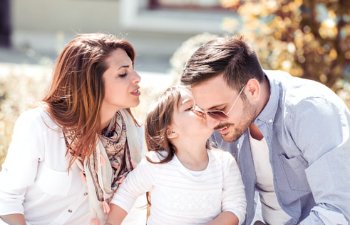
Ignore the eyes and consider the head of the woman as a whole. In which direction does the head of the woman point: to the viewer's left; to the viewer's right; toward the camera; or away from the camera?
to the viewer's right

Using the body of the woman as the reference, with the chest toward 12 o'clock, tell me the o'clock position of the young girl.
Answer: The young girl is roughly at 11 o'clock from the woman.

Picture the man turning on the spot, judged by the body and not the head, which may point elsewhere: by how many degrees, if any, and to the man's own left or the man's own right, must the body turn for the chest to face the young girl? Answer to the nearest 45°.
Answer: approximately 45° to the man's own right

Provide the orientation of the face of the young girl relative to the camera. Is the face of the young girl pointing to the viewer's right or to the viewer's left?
to the viewer's right

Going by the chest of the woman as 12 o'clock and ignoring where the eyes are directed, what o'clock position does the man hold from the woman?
The man is roughly at 11 o'clock from the woman.

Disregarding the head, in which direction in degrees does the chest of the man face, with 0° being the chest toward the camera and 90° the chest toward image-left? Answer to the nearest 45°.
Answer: approximately 45°

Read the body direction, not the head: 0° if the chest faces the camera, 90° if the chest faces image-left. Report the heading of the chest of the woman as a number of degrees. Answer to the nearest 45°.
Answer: approximately 315°
